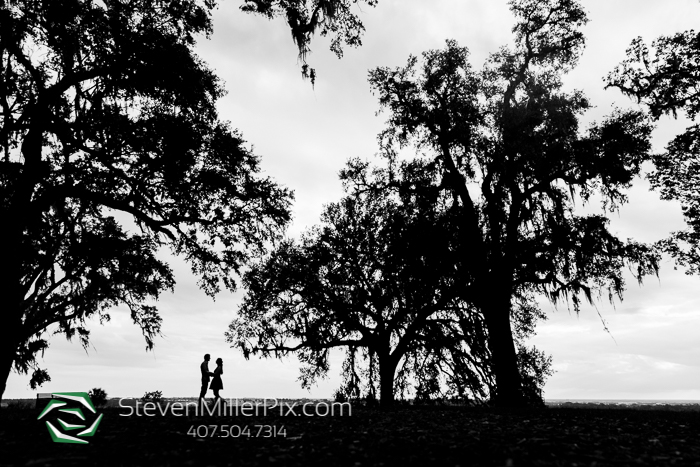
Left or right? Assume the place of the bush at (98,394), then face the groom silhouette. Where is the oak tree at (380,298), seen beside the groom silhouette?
left

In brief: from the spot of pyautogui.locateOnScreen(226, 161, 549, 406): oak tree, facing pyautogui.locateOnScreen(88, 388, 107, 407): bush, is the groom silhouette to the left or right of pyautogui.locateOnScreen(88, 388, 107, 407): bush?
left

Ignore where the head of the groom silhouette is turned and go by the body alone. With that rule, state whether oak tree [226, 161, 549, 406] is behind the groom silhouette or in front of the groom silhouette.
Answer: in front

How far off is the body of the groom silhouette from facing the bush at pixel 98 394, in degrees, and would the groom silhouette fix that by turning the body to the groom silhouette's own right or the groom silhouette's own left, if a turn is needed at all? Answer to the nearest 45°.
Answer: approximately 135° to the groom silhouette's own left

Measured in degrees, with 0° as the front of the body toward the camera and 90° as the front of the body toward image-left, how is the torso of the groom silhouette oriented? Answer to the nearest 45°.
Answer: approximately 270°
